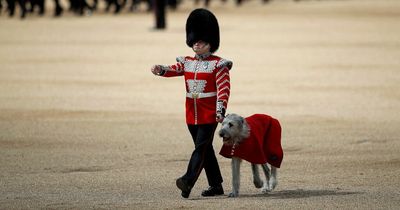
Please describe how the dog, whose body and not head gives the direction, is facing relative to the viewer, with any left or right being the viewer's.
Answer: facing the viewer and to the left of the viewer

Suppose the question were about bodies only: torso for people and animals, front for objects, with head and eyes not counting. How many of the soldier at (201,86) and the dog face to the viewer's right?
0

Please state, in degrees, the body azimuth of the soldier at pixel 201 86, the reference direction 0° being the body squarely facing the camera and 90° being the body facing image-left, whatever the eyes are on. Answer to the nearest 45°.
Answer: approximately 45°

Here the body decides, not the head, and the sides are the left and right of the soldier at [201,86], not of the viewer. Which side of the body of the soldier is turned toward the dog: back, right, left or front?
left

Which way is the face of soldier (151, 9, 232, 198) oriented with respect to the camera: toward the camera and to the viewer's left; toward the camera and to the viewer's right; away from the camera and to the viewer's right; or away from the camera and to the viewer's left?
toward the camera and to the viewer's left
